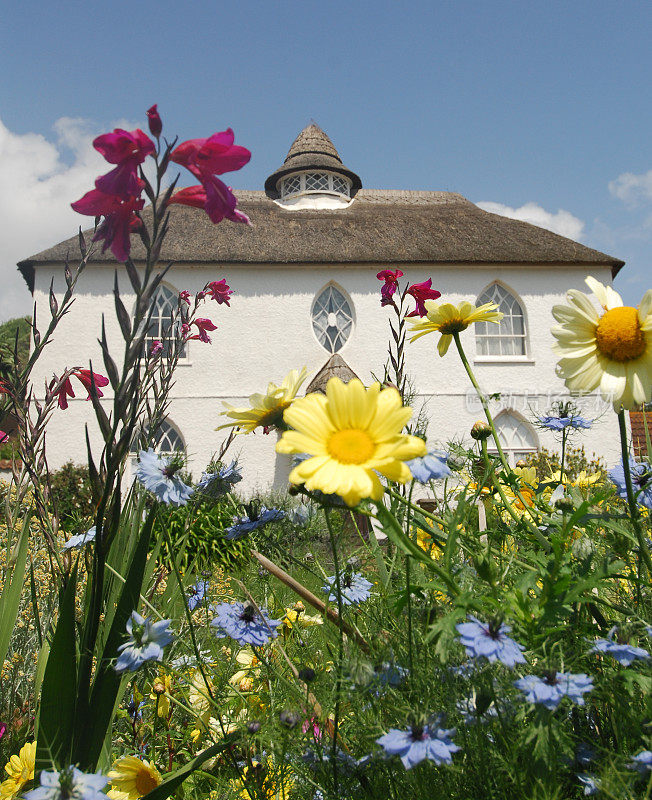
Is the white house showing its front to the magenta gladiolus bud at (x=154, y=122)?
yes

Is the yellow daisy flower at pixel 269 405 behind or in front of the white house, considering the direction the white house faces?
in front

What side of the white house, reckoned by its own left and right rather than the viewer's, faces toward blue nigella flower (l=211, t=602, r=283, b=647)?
front

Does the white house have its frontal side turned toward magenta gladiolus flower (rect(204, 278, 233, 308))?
yes

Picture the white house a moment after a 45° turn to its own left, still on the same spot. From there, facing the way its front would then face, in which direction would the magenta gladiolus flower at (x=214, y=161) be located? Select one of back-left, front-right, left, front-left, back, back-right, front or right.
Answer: front-right

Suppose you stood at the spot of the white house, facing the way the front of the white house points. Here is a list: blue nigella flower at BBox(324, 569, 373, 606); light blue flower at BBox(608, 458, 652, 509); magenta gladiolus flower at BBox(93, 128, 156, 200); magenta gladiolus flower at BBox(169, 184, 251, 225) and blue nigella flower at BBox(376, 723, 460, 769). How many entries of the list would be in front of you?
5

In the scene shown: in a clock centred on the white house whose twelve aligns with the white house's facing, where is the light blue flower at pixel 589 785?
The light blue flower is roughly at 12 o'clock from the white house.

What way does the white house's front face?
toward the camera

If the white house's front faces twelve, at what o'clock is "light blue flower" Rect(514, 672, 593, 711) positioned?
The light blue flower is roughly at 12 o'clock from the white house.

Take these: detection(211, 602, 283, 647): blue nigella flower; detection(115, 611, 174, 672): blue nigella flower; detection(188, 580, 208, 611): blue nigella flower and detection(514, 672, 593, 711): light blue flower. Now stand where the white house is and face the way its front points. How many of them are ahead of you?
4

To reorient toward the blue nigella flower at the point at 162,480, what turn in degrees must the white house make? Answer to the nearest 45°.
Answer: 0° — it already faces it

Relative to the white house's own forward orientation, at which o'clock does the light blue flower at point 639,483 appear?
The light blue flower is roughly at 12 o'clock from the white house.

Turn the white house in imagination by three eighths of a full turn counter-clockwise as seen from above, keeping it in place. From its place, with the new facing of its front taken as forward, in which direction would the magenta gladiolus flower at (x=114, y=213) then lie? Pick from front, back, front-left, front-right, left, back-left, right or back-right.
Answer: back-right

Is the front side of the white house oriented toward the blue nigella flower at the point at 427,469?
yes

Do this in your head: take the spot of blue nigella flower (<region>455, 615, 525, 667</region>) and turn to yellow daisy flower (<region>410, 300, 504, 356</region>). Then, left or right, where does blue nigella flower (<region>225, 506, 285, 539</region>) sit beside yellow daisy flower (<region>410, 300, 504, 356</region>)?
left

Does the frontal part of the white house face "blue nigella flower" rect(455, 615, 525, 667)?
yes

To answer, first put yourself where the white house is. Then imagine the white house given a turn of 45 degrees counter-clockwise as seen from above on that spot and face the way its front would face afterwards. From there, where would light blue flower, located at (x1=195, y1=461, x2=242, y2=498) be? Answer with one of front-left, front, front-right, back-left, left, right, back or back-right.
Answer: front-right

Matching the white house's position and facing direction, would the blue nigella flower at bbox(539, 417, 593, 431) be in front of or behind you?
in front

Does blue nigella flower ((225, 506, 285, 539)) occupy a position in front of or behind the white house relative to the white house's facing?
in front
